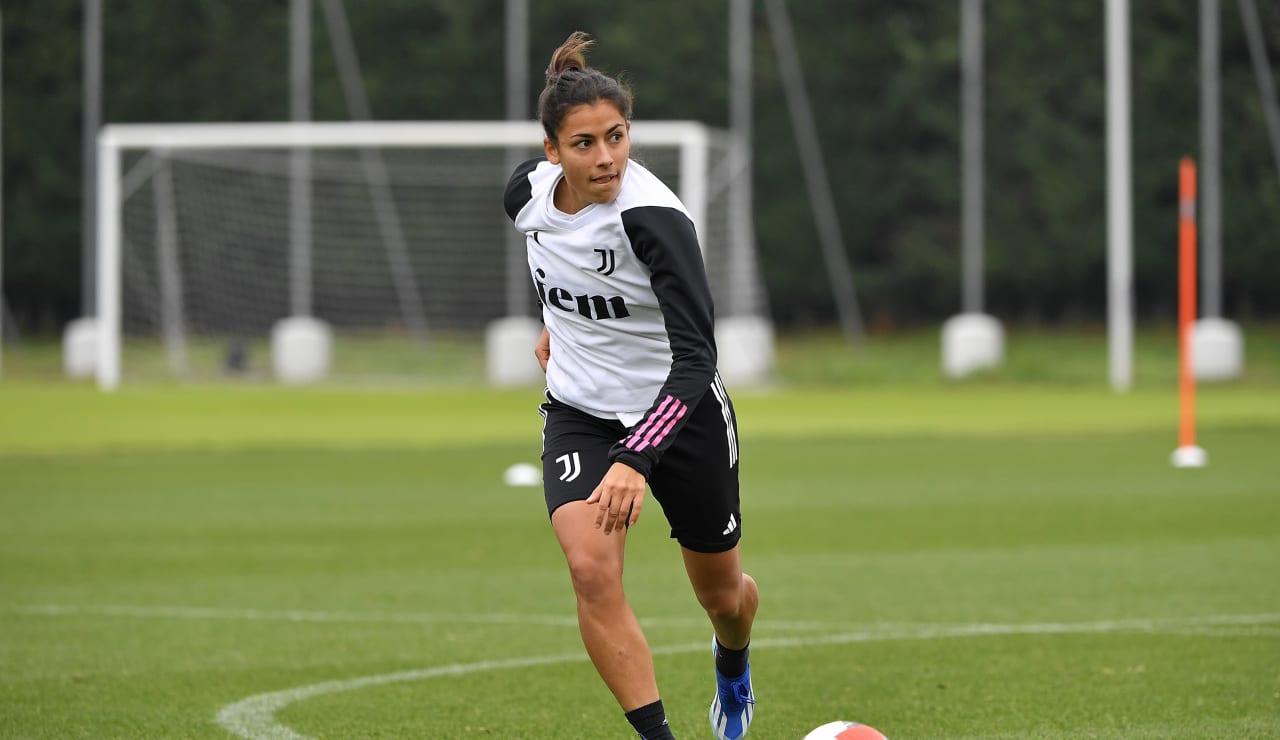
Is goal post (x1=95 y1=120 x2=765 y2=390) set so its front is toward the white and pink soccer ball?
yes

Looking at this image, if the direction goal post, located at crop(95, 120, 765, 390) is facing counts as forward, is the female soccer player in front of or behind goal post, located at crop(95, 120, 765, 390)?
in front

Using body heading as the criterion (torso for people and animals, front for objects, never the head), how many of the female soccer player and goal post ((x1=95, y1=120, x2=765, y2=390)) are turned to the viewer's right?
0

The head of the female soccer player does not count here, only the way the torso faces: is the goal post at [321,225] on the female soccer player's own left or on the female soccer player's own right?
on the female soccer player's own right

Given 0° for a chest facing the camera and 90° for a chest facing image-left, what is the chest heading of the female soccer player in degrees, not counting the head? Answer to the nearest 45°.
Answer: approximately 45°

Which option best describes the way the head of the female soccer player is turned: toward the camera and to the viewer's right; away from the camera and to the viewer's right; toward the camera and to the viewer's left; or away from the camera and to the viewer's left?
toward the camera and to the viewer's right

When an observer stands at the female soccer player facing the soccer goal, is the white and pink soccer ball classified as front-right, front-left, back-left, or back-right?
back-right

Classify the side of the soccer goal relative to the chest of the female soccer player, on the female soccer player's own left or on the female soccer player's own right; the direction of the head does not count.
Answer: on the female soccer player's own right

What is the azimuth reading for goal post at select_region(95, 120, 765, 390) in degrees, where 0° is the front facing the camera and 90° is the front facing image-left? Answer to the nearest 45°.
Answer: approximately 0°
